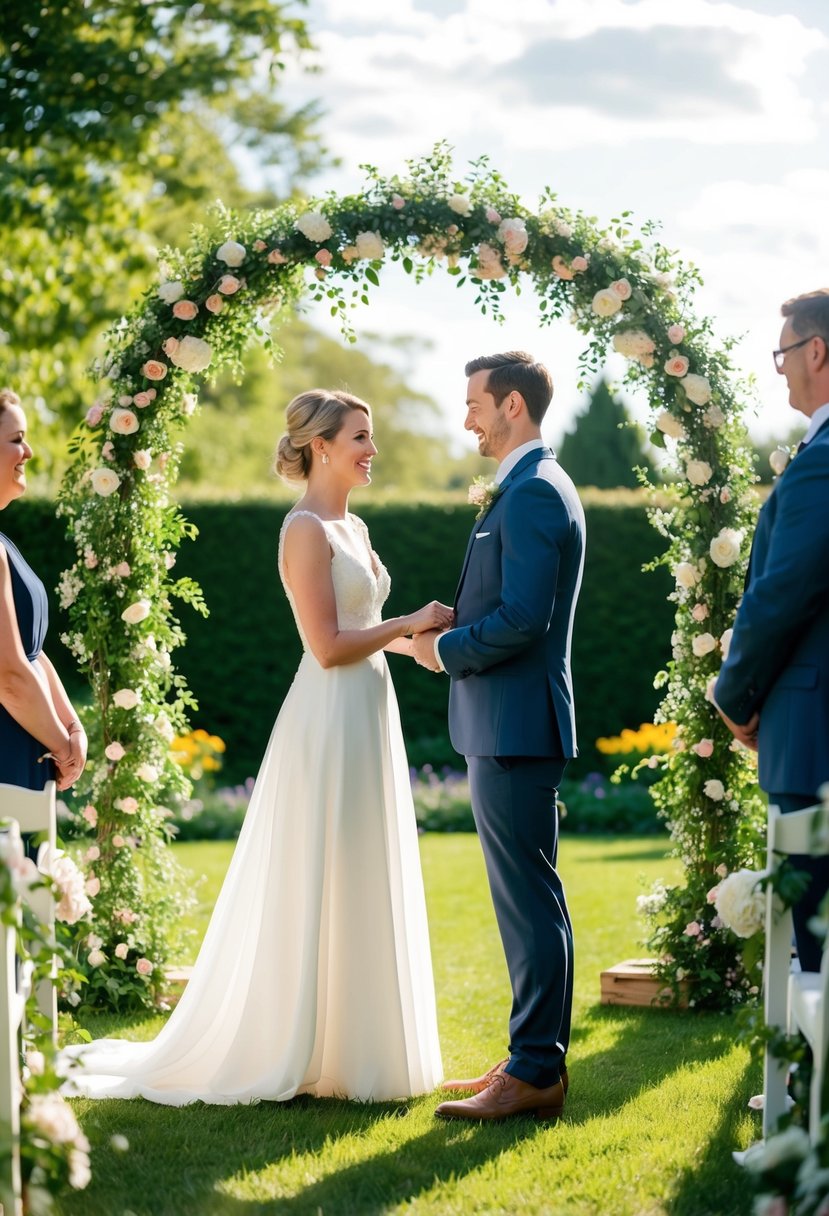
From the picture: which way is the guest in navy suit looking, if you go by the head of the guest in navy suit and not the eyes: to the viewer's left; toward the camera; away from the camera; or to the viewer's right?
to the viewer's left

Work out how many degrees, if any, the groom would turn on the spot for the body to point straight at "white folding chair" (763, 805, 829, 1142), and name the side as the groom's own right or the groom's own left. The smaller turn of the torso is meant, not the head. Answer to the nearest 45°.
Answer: approximately 135° to the groom's own left

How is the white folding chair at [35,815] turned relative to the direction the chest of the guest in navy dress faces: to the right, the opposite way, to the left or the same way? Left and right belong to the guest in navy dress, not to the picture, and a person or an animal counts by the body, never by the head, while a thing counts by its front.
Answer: to the left

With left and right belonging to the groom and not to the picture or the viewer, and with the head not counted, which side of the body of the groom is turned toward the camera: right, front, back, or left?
left

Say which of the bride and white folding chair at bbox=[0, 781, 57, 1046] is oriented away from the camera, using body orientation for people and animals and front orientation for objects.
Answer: the white folding chair

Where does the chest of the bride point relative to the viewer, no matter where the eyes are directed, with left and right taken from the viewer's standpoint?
facing to the right of the viewer

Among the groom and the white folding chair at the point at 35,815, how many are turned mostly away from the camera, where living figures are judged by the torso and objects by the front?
1

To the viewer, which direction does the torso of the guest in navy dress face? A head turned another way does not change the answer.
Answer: to the viewer's right

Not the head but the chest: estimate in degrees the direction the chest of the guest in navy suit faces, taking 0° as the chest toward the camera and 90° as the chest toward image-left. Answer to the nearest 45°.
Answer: approximately 90°

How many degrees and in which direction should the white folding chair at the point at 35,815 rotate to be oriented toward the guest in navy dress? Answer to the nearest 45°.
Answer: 0° — it already faces them

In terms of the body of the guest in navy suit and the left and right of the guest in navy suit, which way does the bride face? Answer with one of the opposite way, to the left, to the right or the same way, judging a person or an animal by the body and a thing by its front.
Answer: the opposite way
